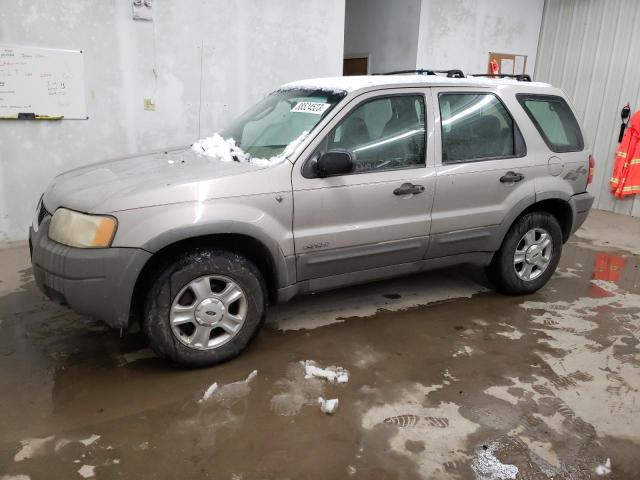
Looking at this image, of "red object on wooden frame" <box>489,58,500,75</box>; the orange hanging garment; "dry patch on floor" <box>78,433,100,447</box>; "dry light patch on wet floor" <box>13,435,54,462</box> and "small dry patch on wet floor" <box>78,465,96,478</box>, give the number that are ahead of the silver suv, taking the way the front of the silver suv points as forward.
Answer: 3

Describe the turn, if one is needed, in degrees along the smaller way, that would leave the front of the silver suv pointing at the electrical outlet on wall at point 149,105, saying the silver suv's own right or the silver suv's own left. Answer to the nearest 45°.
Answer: approximately 90° to the silver suv's own right

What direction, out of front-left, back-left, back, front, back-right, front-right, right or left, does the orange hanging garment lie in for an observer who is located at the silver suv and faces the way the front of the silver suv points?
back

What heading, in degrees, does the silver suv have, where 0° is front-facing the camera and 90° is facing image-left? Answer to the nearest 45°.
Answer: approximately 45°

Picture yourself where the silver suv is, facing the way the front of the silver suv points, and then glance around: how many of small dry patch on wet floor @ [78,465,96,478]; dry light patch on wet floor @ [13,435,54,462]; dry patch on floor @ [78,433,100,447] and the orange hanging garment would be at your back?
1

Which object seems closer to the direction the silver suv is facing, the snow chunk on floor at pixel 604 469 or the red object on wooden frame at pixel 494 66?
the snow chunk on floor

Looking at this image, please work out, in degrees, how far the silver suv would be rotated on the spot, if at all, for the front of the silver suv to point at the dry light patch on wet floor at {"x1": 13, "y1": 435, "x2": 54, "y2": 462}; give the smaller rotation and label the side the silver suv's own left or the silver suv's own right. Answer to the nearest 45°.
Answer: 0° — it already faces it

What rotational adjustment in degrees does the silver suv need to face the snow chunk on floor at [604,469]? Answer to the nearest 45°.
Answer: approximately 90° to its left

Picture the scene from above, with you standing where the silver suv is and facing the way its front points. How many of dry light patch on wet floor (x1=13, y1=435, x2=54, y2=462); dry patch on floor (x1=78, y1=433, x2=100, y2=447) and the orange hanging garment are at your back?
1

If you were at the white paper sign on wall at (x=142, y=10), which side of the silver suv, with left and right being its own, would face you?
right

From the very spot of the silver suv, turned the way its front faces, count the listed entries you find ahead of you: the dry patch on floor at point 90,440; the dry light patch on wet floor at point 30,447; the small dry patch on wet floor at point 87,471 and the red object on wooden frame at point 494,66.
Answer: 3

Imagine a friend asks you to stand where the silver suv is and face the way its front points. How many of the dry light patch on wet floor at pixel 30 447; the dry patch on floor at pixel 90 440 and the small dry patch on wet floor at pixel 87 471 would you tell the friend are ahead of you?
3

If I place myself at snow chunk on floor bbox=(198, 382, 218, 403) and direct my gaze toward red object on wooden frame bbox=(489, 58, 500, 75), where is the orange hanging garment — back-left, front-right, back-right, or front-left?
front-right

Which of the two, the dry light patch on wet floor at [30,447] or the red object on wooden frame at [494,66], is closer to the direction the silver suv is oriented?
the dry light patch on wet floor

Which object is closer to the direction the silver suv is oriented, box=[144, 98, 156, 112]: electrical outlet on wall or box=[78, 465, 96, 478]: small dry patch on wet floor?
the small dry patch on wet floor
